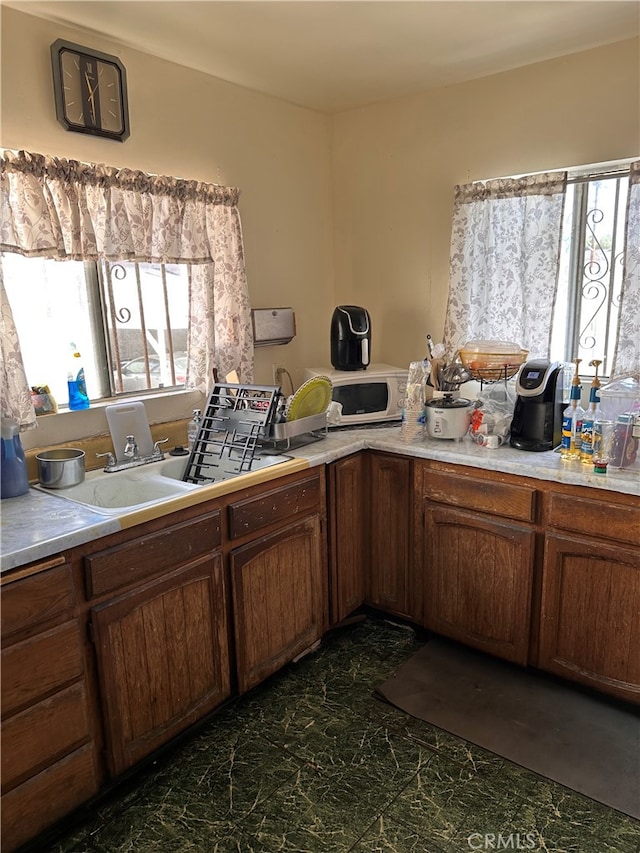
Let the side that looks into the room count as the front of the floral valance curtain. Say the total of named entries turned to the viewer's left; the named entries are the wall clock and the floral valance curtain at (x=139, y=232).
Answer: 0

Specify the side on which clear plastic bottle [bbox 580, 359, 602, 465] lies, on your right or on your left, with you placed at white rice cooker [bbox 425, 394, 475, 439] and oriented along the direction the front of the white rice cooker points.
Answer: on your left

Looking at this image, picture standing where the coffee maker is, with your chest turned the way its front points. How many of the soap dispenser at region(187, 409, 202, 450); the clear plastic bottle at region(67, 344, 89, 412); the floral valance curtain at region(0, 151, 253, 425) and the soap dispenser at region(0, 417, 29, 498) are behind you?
0

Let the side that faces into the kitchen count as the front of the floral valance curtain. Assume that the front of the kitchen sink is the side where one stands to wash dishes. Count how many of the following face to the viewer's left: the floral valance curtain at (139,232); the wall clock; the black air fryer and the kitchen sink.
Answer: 0

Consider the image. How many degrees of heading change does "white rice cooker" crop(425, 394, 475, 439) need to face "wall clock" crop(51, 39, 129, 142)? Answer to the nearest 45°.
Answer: approximately 45° to its right

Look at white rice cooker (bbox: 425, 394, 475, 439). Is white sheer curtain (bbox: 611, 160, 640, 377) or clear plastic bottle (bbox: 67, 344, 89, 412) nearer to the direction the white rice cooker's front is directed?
the clear plastic bottle

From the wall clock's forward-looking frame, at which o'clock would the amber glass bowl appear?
The amber glass bowl is roughly at 11 o'clock from the wall clock.

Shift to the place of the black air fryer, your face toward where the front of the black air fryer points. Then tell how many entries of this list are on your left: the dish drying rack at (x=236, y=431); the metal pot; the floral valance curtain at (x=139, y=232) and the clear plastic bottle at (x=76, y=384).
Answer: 0

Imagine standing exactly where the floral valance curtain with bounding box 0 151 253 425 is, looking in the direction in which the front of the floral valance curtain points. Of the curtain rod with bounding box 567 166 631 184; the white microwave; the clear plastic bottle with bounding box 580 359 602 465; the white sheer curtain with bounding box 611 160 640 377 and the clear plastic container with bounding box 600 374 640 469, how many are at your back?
0

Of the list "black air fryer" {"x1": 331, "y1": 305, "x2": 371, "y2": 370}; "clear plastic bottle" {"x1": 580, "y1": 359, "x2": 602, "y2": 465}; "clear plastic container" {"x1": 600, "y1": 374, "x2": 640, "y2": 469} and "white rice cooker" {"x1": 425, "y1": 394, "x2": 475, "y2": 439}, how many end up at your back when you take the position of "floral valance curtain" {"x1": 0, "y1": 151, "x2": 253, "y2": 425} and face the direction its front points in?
0

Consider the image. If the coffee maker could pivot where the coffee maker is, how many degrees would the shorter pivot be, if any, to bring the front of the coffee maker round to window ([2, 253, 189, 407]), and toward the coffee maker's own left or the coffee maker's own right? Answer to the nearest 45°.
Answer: approximately 45° to the coffee maker's own right

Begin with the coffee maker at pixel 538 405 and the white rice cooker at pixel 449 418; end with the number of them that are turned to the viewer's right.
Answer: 0

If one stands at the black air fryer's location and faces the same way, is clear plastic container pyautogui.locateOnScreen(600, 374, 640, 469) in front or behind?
in front

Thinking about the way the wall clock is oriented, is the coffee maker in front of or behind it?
in front

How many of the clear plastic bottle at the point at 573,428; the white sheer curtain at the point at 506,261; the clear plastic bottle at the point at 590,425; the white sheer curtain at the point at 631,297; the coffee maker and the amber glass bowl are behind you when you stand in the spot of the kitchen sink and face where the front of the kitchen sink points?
0

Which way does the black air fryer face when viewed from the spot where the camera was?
facing the viewer and to the right of the viewer

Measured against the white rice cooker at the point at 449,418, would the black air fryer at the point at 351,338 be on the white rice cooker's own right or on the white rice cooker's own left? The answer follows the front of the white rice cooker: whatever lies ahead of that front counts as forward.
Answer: on the white rice cooker's own right

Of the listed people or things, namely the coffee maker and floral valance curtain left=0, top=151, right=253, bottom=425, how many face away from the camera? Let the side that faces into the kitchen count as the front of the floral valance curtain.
0
